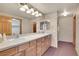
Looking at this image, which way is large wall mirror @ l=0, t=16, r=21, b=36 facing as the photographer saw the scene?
facing the viewer and to the right of the viewer
